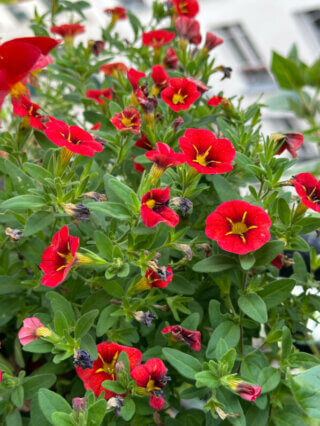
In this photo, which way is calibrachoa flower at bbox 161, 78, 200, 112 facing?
toward the camera

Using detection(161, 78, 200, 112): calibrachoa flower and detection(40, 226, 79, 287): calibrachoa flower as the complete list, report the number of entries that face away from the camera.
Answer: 0

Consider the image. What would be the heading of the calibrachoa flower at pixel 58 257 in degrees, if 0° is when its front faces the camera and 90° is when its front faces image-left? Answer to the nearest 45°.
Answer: approximately 45°
